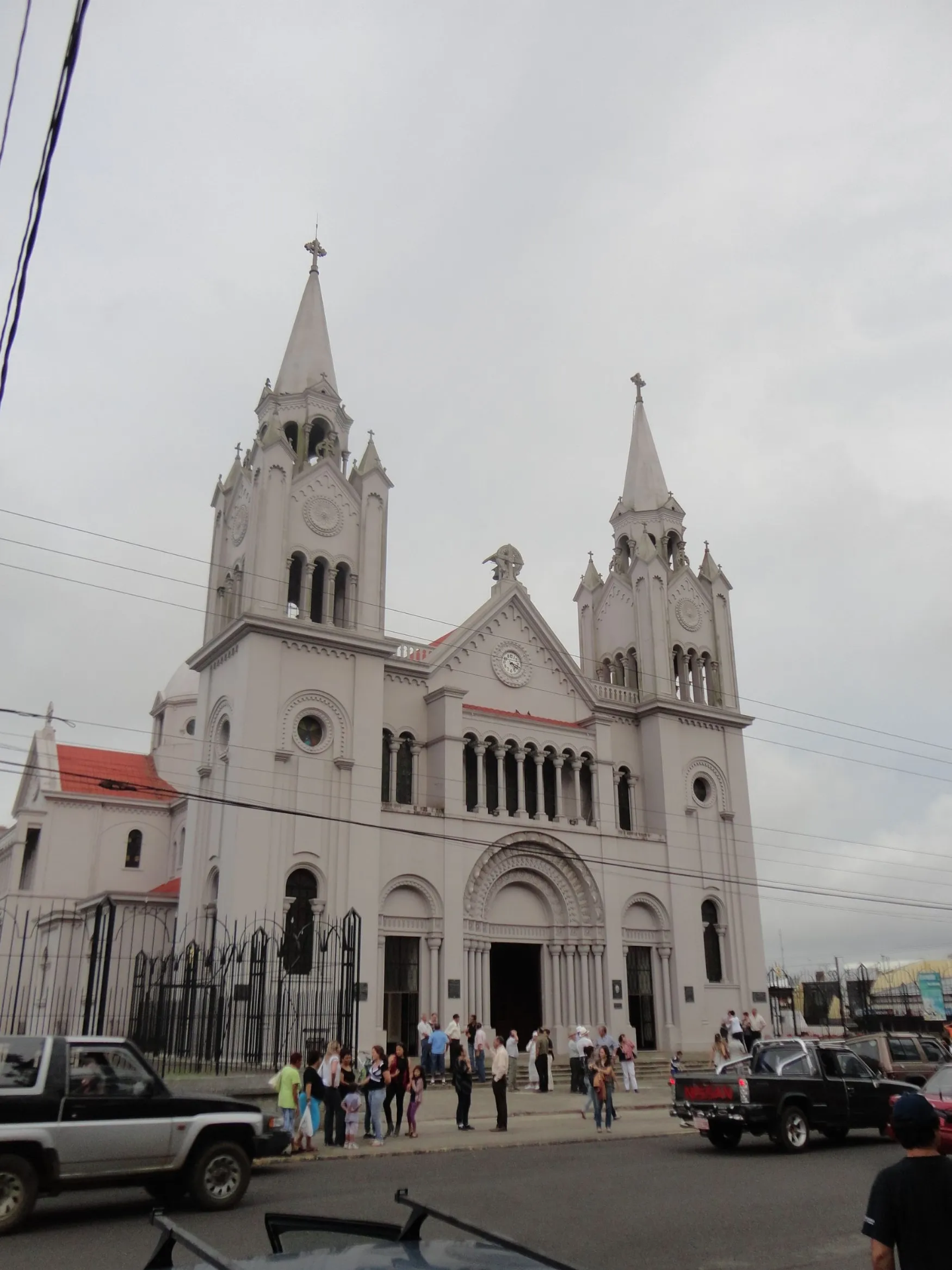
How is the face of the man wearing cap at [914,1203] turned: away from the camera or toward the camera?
away from the camera

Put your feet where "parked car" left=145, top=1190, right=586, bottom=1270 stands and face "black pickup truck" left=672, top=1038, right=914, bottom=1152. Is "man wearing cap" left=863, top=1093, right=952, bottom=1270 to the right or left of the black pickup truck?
right

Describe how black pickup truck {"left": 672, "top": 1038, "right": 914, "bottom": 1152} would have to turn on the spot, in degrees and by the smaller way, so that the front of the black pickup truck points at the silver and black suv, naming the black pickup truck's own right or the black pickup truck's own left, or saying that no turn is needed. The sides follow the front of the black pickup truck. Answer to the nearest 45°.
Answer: approximately 180°

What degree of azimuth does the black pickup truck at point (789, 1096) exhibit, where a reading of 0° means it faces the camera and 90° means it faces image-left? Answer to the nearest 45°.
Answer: approximately 225°

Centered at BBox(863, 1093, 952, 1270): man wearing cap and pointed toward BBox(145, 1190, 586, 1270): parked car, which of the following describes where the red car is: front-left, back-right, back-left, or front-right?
back-right

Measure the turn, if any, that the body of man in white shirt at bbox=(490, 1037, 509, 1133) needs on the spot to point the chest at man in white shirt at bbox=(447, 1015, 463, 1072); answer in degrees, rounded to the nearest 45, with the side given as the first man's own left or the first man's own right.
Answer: approximately 90° to the first man's own right

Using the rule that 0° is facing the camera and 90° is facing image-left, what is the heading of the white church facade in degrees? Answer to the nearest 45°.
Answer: approximately 315°

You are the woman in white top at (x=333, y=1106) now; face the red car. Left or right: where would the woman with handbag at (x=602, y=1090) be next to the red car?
left
